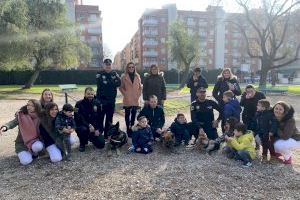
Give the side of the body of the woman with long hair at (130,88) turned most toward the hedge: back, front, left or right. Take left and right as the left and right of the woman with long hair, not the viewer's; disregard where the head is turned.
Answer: back

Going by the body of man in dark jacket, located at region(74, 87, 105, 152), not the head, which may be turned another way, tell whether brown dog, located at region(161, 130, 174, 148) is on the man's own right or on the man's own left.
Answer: on the man's own left

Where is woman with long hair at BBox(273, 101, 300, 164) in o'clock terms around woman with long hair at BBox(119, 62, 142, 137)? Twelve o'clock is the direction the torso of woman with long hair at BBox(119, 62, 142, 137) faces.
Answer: woman with long hair at BBox(273, 101, 300, 164) is roughly at 10 o'clock from woman with long hair at BBox(119, 62, 142, 137).

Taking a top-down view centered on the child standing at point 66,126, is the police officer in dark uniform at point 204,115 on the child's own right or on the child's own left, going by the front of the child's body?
on the child's own left

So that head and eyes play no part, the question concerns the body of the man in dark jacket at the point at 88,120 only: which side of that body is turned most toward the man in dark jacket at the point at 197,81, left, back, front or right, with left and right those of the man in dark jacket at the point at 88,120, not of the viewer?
left

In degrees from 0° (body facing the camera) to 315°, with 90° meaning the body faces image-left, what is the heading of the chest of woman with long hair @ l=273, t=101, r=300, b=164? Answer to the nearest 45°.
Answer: approximately 45°
